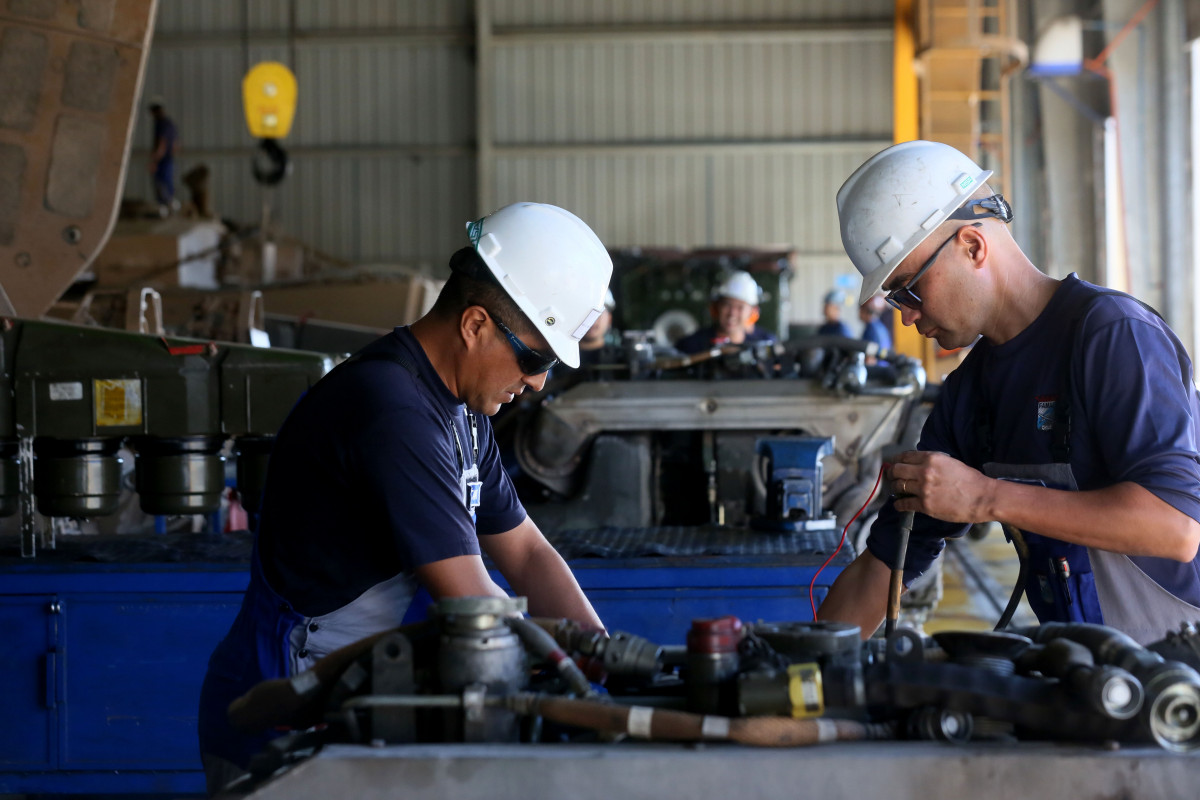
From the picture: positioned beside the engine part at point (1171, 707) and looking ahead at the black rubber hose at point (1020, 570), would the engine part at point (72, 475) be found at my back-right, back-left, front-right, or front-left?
front-left

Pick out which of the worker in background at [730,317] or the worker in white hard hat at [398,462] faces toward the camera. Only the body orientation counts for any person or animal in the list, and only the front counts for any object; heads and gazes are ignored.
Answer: the worker in background

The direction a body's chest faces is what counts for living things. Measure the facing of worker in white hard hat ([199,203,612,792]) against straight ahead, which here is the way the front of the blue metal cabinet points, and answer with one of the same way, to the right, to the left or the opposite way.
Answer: to the left

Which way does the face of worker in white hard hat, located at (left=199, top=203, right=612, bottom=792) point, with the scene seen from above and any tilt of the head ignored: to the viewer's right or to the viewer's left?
to the viewer's right

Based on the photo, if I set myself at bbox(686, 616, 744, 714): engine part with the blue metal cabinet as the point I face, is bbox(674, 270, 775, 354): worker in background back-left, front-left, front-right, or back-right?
front-right

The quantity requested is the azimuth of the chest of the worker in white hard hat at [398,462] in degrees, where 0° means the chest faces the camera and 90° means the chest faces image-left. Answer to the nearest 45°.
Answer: approximately 270°

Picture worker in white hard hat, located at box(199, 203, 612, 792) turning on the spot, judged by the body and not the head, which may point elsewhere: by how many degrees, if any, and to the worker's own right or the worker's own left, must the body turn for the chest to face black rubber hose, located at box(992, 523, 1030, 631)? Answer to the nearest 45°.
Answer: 0° — they already face it

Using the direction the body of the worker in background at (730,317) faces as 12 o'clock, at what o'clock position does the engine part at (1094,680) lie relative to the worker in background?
The engine part is roughly at 12 o'clock from the worker in background.

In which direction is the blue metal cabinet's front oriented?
toward the camera

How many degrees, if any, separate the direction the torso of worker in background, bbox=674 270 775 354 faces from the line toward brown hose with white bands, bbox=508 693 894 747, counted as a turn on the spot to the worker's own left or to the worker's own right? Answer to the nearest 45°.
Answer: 0° — they already face it

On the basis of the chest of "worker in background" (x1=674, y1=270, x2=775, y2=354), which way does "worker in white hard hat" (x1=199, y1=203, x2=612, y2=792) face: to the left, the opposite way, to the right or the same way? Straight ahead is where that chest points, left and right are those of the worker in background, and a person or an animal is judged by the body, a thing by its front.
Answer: to the left

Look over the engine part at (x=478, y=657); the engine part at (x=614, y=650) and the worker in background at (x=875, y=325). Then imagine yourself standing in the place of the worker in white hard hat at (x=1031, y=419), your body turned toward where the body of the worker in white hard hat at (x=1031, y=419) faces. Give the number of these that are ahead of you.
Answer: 2

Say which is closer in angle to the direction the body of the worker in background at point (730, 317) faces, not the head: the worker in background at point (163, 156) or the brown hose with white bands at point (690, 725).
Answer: the brown hose with white bands

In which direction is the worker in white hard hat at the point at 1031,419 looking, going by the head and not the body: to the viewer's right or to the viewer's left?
to the viewer's left

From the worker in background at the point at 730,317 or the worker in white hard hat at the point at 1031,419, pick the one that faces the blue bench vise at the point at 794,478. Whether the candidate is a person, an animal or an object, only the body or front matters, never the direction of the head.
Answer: the worker in background

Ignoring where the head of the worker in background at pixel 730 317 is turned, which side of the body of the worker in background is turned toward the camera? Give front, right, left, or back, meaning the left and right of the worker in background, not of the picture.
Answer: front

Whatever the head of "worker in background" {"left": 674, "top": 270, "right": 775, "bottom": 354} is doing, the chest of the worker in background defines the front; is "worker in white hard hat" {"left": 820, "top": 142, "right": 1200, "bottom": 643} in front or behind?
in front

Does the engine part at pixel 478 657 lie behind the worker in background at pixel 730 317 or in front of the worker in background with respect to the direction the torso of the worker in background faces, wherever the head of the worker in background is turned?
in front

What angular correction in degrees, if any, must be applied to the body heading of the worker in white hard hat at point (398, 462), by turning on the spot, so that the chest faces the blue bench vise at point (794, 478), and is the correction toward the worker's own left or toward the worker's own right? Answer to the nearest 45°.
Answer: approximately 45° to the worker's own left

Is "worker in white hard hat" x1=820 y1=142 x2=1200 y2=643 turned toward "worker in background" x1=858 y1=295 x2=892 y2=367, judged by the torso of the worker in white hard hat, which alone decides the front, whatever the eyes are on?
no
